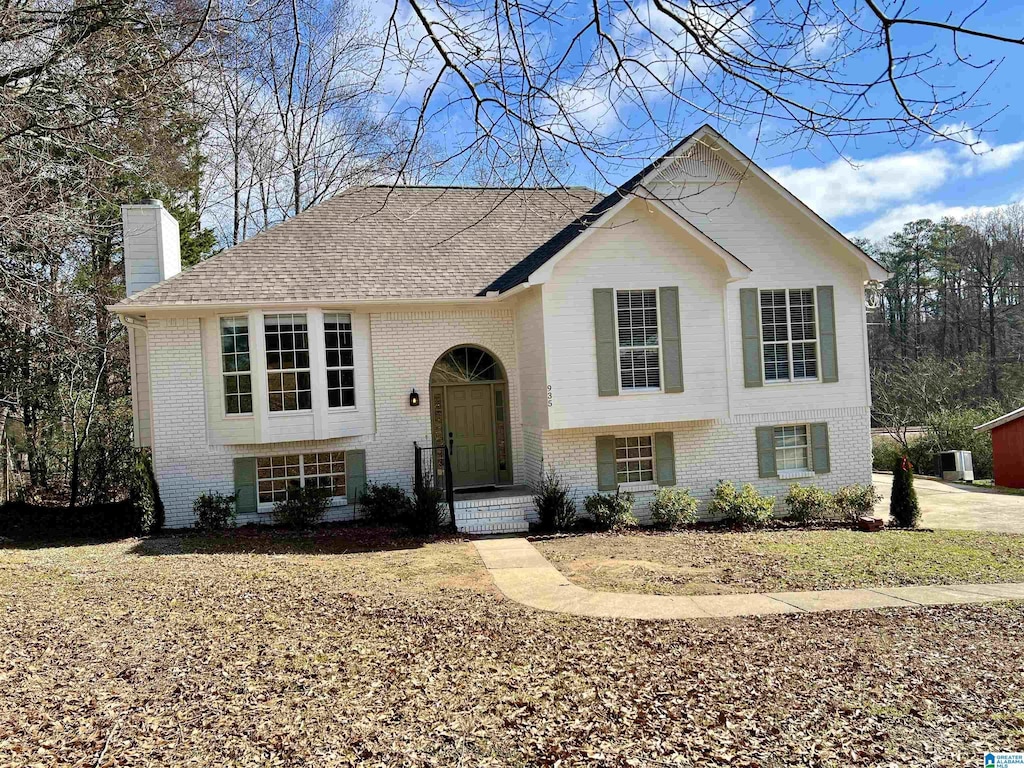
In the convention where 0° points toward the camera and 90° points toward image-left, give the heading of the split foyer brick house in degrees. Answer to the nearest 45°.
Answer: approximately 0°

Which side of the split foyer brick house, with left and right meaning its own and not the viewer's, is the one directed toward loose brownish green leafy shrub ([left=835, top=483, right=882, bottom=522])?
left

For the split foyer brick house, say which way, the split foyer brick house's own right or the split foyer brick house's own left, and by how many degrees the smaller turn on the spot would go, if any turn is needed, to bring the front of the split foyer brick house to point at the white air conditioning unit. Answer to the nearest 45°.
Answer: approximately 135° to the split foyer brick house's own left

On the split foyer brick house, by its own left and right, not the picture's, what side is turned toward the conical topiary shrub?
left

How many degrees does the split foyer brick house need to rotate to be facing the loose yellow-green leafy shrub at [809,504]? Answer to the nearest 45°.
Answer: approximately 90° to its left

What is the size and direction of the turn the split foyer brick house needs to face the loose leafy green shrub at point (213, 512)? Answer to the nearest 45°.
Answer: approximately 90° to its right

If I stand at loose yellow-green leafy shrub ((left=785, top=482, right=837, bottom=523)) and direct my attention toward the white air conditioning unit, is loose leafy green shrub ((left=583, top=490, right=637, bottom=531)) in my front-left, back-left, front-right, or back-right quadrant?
back-left
